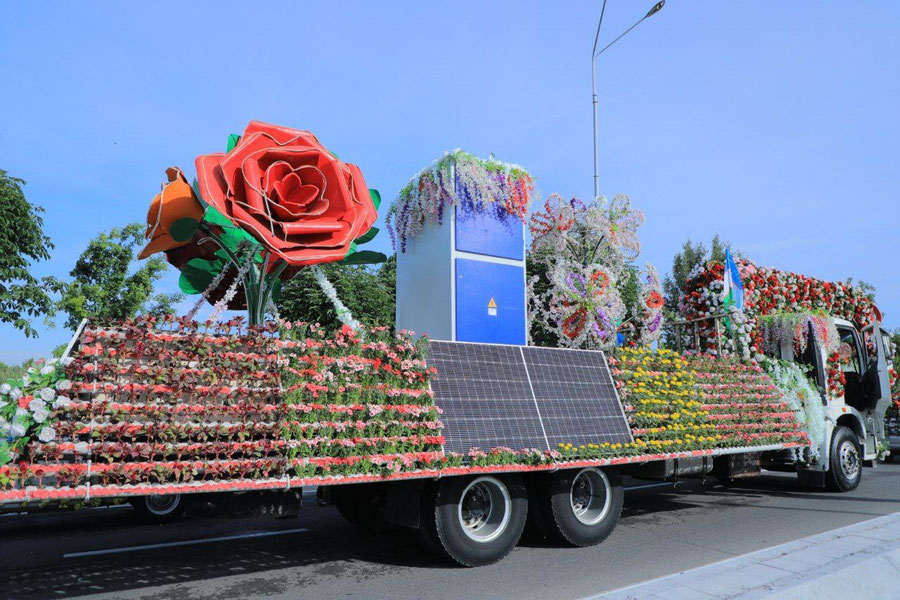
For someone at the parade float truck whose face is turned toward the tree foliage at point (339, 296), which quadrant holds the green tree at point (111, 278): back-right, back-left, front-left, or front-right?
front-left

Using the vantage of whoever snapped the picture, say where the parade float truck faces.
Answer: facing away from the viewer and to the right of the viewer

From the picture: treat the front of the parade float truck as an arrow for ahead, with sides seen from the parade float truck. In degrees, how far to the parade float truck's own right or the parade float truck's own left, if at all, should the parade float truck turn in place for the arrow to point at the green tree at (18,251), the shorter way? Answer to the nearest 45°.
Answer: approximately 90° to the parade float truck's own left

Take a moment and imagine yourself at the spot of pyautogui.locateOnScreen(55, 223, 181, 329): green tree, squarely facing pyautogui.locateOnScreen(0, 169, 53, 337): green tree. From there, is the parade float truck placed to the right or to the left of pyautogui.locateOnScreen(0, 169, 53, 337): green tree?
left

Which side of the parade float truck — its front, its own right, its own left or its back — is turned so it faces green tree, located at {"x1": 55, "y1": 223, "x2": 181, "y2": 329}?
left

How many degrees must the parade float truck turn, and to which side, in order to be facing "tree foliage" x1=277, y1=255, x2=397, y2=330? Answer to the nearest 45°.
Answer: approximately 45° to its left
